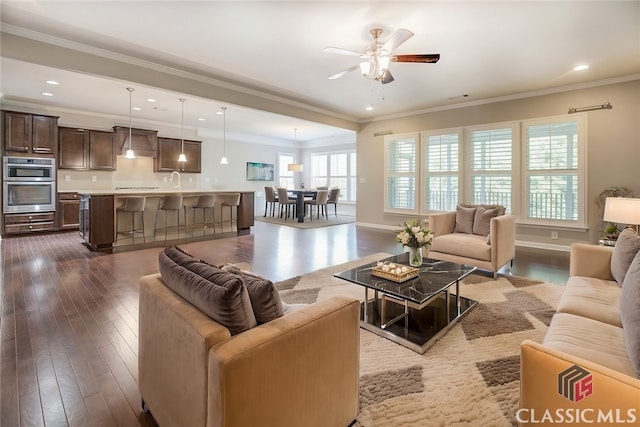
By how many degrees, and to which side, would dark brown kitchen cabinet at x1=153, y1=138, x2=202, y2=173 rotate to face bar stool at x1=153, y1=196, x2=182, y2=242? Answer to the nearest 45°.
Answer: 0° — it already faces it

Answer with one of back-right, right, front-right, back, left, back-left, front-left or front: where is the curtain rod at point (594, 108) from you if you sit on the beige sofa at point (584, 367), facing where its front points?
right

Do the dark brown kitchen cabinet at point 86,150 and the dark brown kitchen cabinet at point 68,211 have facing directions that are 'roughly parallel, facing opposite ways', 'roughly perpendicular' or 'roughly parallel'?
roughly parallel

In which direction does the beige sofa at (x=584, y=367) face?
to the viewer's left

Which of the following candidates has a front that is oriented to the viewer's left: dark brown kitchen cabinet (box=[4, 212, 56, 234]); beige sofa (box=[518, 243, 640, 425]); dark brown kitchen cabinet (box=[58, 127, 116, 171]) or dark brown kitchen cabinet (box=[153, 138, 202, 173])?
the beige sofa

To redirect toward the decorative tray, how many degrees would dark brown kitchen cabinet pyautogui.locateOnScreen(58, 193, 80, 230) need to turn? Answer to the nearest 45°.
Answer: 0° — it already faces it

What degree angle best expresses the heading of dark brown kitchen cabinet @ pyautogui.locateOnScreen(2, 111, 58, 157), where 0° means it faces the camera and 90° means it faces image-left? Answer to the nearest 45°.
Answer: approximately 0°

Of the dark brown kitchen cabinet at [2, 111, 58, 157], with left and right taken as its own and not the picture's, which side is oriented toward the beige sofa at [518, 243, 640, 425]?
front

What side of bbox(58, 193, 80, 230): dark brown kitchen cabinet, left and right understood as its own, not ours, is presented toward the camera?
front

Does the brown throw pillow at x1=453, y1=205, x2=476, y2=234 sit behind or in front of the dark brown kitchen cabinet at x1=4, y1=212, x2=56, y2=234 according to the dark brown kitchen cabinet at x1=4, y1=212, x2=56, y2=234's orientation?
in front

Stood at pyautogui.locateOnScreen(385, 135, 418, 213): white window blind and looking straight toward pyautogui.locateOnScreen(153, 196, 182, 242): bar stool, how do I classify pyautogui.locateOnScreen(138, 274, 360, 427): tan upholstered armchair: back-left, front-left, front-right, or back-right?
front-left

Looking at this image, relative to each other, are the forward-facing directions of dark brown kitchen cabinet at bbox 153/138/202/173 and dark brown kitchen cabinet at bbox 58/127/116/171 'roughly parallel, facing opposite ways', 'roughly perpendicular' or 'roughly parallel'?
roughly parallel

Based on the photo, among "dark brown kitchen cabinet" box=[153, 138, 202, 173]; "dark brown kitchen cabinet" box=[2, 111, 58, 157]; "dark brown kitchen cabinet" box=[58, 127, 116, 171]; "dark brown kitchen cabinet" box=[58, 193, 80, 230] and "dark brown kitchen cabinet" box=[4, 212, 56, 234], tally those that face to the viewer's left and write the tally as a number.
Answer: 0
